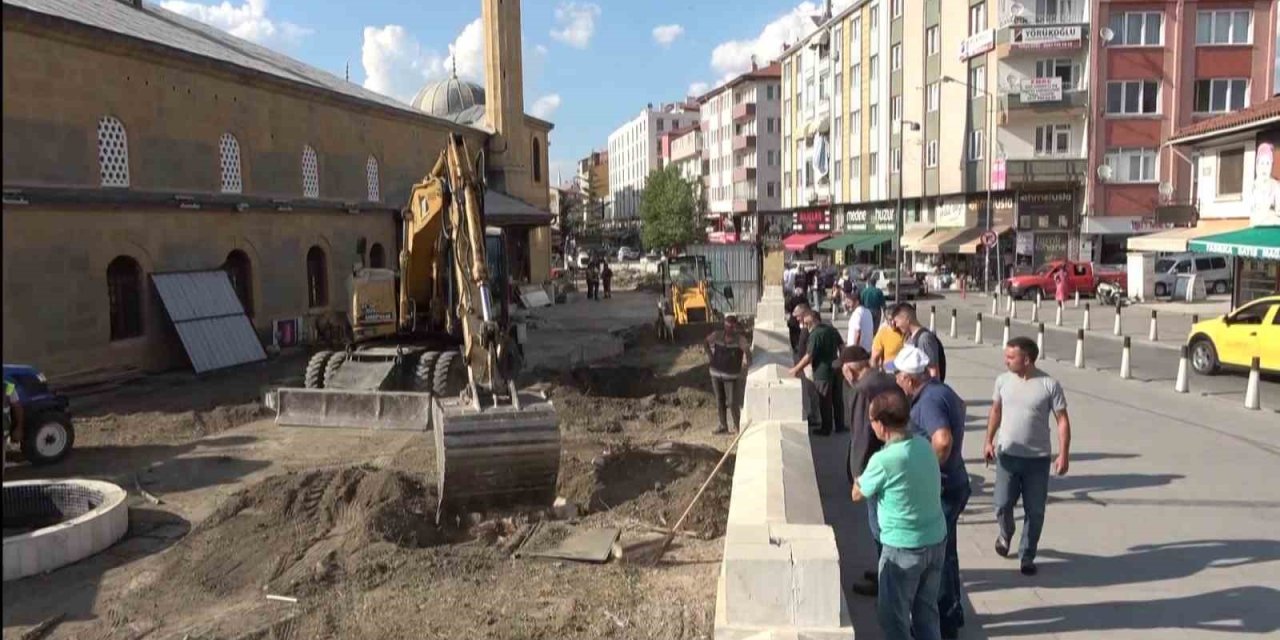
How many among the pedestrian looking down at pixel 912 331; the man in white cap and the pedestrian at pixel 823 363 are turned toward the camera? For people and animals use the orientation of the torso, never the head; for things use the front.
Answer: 0

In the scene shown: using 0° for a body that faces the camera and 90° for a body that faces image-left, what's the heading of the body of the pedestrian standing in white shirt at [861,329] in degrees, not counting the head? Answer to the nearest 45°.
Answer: approximately 90°

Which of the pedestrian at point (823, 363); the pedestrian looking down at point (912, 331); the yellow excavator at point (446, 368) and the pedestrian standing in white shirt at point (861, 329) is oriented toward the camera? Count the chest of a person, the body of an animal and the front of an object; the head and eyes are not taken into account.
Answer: the yellow excavator

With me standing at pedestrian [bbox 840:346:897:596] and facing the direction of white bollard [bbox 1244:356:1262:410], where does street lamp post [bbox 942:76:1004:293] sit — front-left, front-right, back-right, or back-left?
front-left

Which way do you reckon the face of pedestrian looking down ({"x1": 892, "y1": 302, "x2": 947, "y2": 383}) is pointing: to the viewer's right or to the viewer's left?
to the viewer's left

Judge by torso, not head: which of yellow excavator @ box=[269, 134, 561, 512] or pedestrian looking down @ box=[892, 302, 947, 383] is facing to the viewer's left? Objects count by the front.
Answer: the pedestrian looking down

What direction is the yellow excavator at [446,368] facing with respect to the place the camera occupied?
facing the viewer

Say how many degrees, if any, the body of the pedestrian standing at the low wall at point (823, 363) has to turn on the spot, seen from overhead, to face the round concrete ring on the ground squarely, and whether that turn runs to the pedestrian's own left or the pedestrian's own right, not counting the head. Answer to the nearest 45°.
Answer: approximately 45° to the pedestrian's own left

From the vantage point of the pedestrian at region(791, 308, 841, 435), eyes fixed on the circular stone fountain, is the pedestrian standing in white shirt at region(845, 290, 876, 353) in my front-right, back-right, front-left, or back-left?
back-right

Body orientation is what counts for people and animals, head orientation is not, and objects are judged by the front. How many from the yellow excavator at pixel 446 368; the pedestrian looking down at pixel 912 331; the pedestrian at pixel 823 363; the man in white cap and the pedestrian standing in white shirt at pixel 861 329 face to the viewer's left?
4

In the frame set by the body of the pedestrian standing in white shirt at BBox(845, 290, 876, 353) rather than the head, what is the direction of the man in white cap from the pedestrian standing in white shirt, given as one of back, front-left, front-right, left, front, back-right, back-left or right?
left

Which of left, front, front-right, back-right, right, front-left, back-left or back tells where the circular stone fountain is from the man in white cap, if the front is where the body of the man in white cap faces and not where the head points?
front

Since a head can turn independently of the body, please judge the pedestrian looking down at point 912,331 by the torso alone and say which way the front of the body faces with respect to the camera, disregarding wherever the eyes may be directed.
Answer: to the viewer's left
